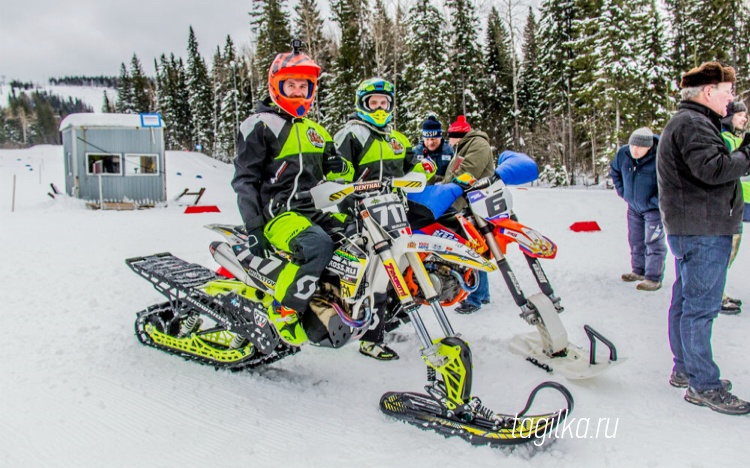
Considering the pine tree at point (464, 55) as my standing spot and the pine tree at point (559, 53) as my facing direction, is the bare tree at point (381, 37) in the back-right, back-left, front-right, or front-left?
back-left

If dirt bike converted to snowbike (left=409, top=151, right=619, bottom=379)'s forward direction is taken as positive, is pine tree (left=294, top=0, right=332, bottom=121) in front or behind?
behind

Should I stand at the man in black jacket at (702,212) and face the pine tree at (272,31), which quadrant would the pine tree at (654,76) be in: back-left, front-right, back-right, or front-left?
front-right

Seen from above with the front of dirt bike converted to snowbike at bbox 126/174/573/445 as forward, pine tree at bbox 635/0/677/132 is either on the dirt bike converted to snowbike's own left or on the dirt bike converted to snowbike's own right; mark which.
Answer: on the dirt bike converted to snowbike's own left

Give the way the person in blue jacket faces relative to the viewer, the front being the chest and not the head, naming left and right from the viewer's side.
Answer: facing the viewer and to the left of the viewer

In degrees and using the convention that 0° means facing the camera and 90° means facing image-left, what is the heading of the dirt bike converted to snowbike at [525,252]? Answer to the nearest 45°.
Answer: approximately 315°
